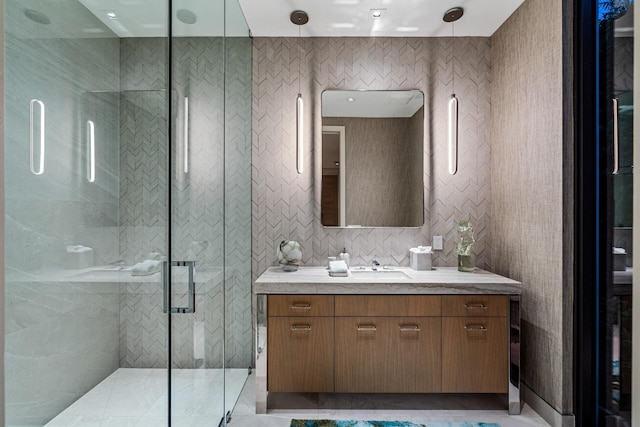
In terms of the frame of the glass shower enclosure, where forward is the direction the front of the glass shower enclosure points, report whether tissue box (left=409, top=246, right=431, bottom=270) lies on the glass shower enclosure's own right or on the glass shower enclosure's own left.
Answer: on the glass shower enclosure's own left

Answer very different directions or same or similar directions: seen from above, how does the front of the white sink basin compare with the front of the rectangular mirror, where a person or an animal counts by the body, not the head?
same or similar directions

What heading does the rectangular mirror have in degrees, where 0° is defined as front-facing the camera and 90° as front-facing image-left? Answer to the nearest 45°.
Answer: approximately 0°

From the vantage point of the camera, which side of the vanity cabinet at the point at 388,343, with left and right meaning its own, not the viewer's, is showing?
front
